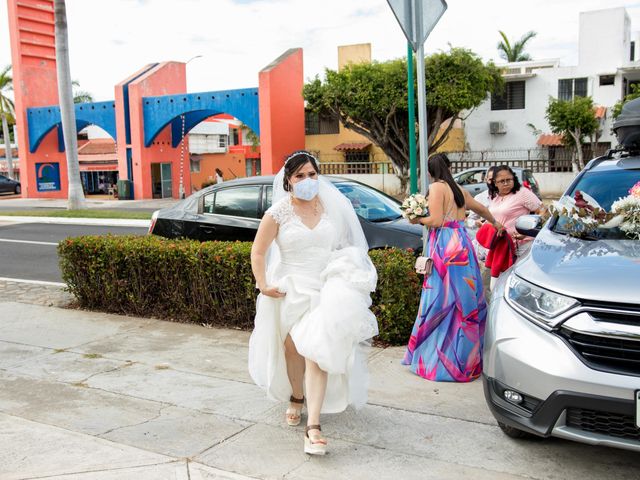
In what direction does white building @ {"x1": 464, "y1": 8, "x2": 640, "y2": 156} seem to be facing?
toward the camera

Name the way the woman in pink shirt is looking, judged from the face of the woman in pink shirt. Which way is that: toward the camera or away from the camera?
toward the camera

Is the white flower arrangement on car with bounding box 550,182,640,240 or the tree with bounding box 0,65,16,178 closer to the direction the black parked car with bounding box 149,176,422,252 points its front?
the white flower arrangement on car

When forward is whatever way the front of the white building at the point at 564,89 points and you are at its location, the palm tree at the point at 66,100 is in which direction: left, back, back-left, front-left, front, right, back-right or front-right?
front-right

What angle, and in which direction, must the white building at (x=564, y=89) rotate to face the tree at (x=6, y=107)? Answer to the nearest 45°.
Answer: approximately 90° to its right

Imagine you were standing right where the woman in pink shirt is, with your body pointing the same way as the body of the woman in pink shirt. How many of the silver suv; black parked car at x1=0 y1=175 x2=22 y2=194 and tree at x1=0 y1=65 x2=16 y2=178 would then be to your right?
2

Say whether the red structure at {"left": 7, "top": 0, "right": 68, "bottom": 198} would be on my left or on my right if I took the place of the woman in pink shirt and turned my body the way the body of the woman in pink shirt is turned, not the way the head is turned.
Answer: on my right

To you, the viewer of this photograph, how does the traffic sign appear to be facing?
facing away from the viewer

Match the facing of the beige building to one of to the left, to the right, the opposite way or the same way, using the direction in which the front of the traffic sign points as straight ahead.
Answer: the opposite way

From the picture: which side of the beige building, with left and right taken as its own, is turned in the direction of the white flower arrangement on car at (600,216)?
front

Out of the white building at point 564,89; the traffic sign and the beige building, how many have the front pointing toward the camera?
2

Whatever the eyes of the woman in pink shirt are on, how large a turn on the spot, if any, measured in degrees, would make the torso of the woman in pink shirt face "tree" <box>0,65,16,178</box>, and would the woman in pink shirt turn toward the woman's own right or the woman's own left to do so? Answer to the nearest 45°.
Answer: approximately 90° to the woman's own right

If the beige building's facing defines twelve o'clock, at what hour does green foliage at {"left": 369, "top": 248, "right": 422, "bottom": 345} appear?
The green foliage is roughly at 12 o'clock from the beige building.

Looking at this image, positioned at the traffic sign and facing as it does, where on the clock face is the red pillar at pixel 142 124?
The red pillar is roughly at 11 o'clock from the traffic sign.

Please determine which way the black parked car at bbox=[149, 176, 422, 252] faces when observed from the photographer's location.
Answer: facing the viewer and to the right of the viewer

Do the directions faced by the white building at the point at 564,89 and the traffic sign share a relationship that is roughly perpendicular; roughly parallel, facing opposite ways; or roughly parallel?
roughly parallel, facing opposite ways

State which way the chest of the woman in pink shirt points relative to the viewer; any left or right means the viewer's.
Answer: facing the viewer and to the left of the viewer

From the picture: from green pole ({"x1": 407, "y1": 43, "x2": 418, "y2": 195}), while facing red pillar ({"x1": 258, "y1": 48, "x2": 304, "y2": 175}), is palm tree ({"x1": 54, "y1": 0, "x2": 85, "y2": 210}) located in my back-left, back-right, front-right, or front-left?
front-left
